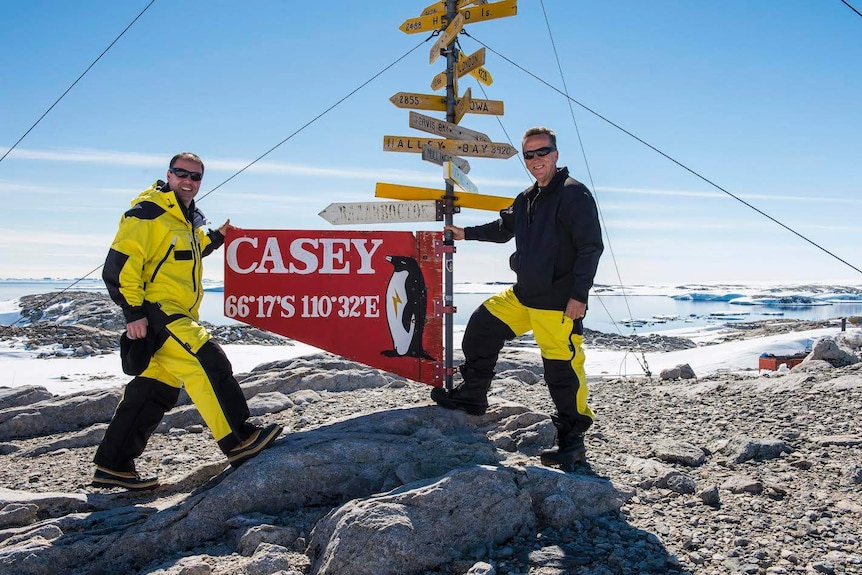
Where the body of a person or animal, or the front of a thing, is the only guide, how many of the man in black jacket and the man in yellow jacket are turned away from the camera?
0

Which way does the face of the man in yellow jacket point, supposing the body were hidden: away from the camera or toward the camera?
toward the camera

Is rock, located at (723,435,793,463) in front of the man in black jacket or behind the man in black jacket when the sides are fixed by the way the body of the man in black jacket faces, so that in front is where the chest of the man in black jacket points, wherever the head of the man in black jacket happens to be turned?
behind

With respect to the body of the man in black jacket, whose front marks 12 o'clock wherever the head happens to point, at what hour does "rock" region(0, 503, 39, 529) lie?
The rock is roughly at 1 o'clock from the man in black jacket.

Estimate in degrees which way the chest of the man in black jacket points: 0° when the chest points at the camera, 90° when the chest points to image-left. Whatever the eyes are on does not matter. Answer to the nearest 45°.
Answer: approximately 45°

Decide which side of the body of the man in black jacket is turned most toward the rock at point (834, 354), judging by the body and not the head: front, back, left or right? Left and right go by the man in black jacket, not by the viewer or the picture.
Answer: back

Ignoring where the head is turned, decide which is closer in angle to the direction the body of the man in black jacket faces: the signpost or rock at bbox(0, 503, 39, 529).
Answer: the rock

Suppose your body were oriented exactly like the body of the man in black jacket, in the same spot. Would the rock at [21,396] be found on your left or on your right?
on your right
